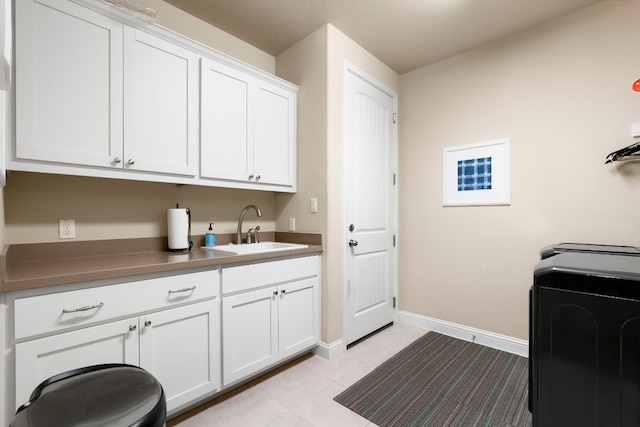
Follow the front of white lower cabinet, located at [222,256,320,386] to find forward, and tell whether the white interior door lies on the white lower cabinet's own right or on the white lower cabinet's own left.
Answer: on the white lower cabinet's own left

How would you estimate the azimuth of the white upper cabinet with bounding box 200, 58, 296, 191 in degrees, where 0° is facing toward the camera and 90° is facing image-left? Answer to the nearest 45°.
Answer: approximately 315°

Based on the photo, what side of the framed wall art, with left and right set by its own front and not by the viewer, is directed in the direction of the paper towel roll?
front

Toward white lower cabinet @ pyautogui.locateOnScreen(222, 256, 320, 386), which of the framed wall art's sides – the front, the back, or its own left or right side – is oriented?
front

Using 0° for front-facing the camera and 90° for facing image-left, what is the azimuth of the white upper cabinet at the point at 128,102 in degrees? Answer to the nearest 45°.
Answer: approximately 315°

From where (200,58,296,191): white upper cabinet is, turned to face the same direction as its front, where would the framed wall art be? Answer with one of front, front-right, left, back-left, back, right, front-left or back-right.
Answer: front-left

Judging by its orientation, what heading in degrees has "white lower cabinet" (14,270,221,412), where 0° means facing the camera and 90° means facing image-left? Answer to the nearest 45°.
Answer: approximately 315°
